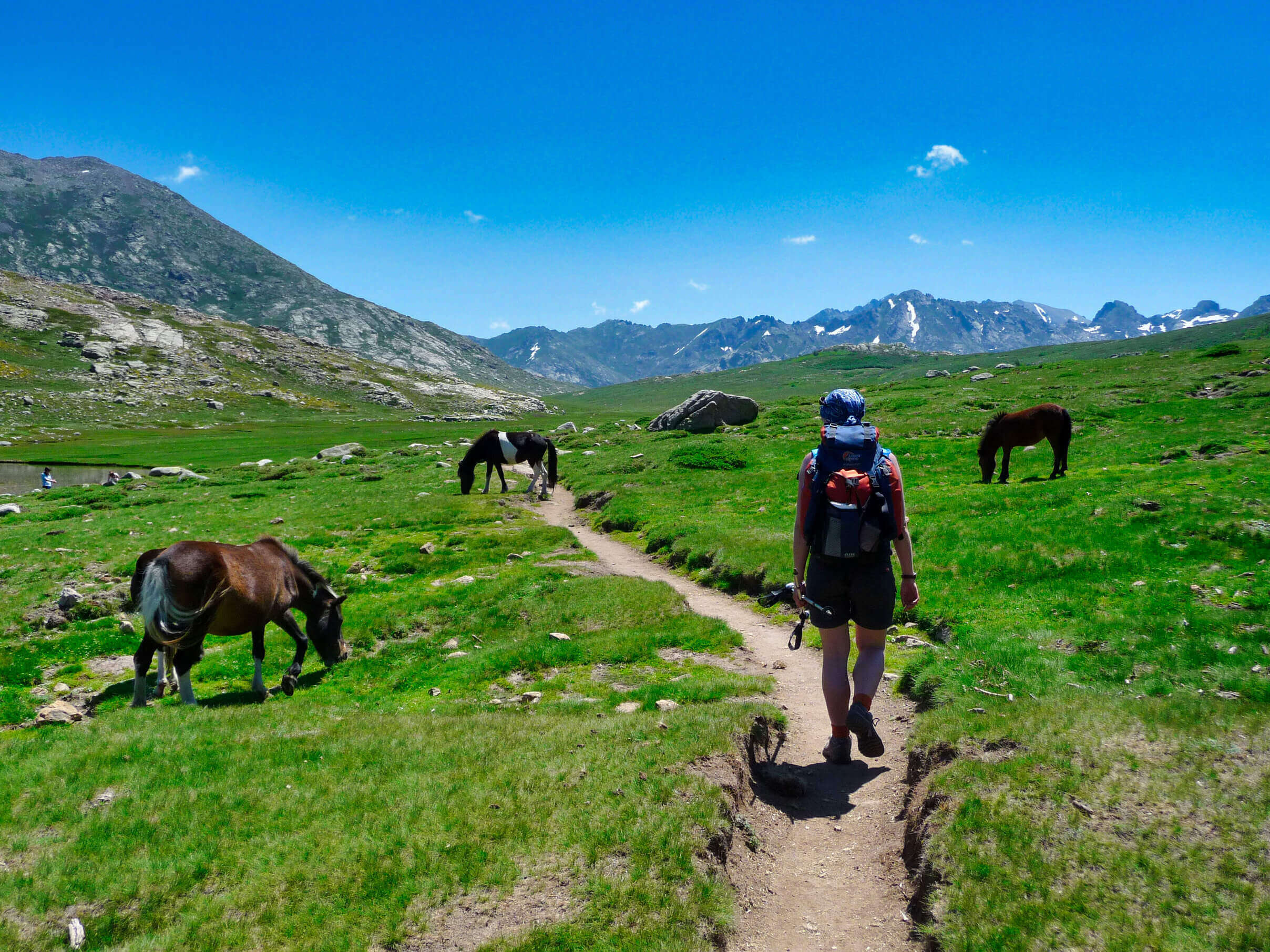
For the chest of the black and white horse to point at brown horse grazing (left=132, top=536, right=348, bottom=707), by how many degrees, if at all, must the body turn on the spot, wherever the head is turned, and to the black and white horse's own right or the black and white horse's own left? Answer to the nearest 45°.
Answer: approximately 90° to the black and white horse's own left

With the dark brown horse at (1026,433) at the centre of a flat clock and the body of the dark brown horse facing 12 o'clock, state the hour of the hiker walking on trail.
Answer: The hiker walking on trail is roughly at 9 o'clock from the dark brown horse.

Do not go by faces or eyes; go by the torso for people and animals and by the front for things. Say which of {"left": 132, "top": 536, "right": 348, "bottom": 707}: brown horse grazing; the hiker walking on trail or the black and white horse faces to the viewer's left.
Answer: the black and white horse

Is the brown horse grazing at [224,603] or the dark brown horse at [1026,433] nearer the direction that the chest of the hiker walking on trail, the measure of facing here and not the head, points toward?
the dark brown horse

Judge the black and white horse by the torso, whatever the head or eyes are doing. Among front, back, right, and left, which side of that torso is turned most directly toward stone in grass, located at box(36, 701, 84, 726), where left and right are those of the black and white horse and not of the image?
left

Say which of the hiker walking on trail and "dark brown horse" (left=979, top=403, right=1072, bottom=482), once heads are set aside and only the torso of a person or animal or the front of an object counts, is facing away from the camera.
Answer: the hiker walking on trail

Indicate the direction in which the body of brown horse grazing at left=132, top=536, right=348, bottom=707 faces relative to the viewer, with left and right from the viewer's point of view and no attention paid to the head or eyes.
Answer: facing away from the viewer and to the right of the viewer

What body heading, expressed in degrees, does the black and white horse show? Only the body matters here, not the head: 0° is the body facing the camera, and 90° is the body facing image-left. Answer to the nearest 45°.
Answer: approximately 90°

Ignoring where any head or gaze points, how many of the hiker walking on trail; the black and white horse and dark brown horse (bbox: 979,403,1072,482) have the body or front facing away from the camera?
1

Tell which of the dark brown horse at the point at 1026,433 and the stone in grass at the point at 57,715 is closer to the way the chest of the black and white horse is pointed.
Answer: the stone in grass

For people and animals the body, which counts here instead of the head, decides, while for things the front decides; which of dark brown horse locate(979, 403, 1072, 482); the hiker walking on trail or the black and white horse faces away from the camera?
the hiker walking on trail

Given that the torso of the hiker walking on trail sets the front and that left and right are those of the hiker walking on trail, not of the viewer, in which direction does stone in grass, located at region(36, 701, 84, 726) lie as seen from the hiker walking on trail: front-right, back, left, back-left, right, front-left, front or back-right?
left

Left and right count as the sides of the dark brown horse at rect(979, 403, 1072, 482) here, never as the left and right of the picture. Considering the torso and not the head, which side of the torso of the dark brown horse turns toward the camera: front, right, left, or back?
left
